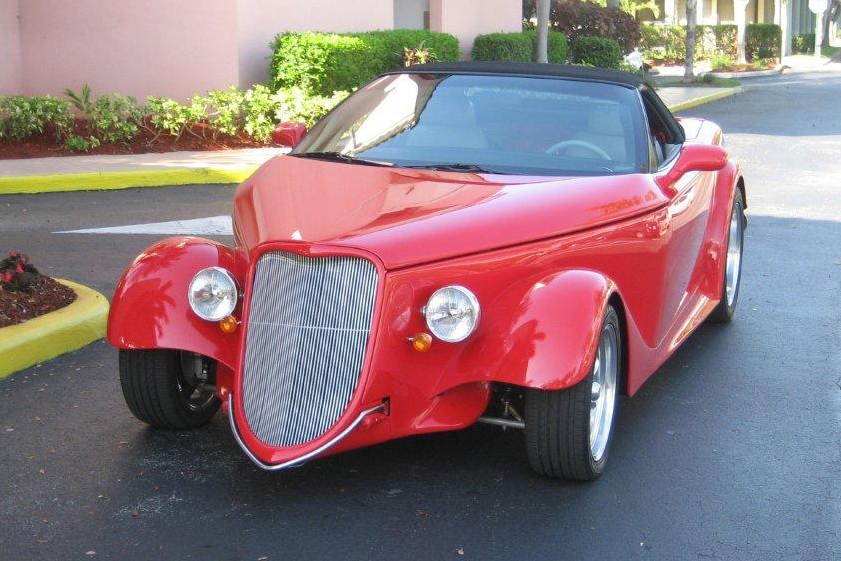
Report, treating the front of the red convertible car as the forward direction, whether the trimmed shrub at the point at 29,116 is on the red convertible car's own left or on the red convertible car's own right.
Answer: on the red convertible car's own right

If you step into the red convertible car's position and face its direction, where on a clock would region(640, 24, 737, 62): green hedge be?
The green hedge is roughly at 5 o'clock from the red convertible car.

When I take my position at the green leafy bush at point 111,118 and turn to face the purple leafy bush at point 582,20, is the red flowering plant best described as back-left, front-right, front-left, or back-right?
back-right

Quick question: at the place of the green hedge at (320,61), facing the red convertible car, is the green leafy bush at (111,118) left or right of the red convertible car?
right

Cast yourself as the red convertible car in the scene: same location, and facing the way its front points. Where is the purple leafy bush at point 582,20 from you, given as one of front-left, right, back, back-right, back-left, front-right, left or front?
back-right

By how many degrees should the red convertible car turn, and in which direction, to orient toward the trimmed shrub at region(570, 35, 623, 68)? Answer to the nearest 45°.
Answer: approximately 135° to its right

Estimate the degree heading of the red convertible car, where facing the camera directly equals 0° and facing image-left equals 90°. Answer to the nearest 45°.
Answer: approximately 45°

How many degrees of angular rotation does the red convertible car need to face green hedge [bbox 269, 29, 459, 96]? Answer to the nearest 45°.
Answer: approximately 135° to its right

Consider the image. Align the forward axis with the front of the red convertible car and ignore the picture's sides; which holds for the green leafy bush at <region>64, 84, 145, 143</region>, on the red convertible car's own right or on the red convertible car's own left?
on the red convertible car's own right
